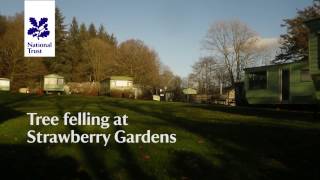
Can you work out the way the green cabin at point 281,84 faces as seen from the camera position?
facing the viewer and to the left of the viewer
